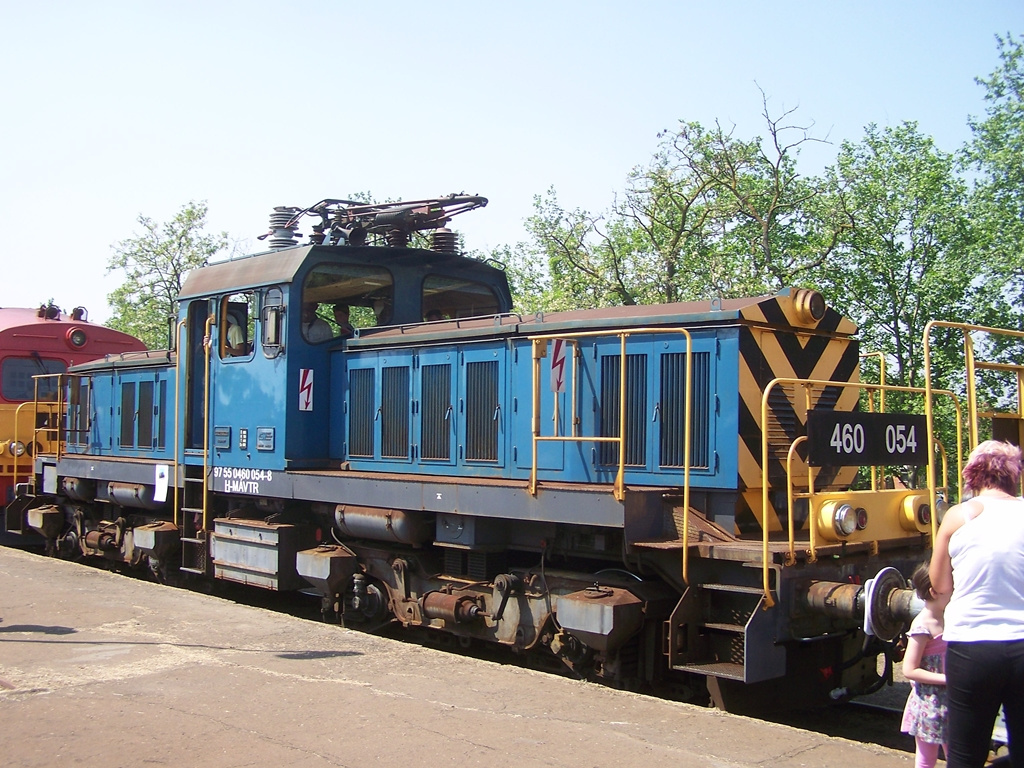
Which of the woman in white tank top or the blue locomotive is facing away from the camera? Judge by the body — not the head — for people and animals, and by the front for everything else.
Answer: the woman in white tank top

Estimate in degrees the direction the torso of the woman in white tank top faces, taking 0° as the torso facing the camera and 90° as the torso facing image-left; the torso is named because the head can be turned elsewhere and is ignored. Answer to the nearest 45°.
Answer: approximately 180°

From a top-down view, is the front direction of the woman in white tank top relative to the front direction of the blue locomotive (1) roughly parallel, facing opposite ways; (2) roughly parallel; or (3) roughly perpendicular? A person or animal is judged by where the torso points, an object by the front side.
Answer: roughly perpendicular

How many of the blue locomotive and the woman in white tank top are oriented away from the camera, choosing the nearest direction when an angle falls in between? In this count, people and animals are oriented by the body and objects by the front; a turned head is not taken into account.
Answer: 1
